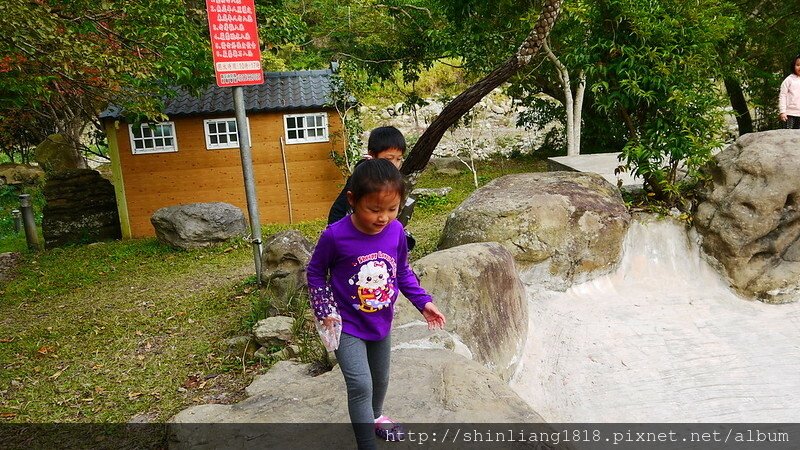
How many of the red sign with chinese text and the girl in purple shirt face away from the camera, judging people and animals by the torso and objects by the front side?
0

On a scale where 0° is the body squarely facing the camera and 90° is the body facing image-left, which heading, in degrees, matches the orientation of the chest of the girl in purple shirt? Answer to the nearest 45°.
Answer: approximately 315°

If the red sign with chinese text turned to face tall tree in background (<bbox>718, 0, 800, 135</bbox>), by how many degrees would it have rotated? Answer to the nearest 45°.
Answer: approximately 90° to its left

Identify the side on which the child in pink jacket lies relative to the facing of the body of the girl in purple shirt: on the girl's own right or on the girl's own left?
on the girl's own left

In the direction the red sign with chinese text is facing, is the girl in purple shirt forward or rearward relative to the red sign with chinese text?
forward

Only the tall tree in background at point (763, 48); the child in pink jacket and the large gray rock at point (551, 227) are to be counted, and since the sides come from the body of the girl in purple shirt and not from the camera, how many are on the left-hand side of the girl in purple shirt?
3

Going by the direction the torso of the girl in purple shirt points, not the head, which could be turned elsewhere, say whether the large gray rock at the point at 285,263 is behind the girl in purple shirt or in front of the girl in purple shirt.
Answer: behind

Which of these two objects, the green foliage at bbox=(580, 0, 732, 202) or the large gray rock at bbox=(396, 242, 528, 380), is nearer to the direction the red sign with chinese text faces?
the large gray rock

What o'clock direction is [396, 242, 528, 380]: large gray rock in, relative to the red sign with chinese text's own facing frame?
The large gray rock is roughly at 11 o'clock from the red sign with chinese text.

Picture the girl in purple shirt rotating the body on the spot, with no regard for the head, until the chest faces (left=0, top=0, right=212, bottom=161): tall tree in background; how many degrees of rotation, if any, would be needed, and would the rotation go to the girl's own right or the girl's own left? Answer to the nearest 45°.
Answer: approximately 180°

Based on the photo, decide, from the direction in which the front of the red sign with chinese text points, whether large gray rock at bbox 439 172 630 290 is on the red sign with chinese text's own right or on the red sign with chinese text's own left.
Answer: on the red sign with chinese text's own left

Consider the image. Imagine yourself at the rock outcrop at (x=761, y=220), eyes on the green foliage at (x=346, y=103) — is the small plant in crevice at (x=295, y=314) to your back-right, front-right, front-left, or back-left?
front-left

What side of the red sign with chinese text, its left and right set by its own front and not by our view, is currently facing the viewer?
front

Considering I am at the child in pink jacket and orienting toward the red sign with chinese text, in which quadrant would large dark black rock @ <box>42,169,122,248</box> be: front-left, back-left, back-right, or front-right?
front-right

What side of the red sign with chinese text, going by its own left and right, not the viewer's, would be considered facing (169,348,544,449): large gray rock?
front
